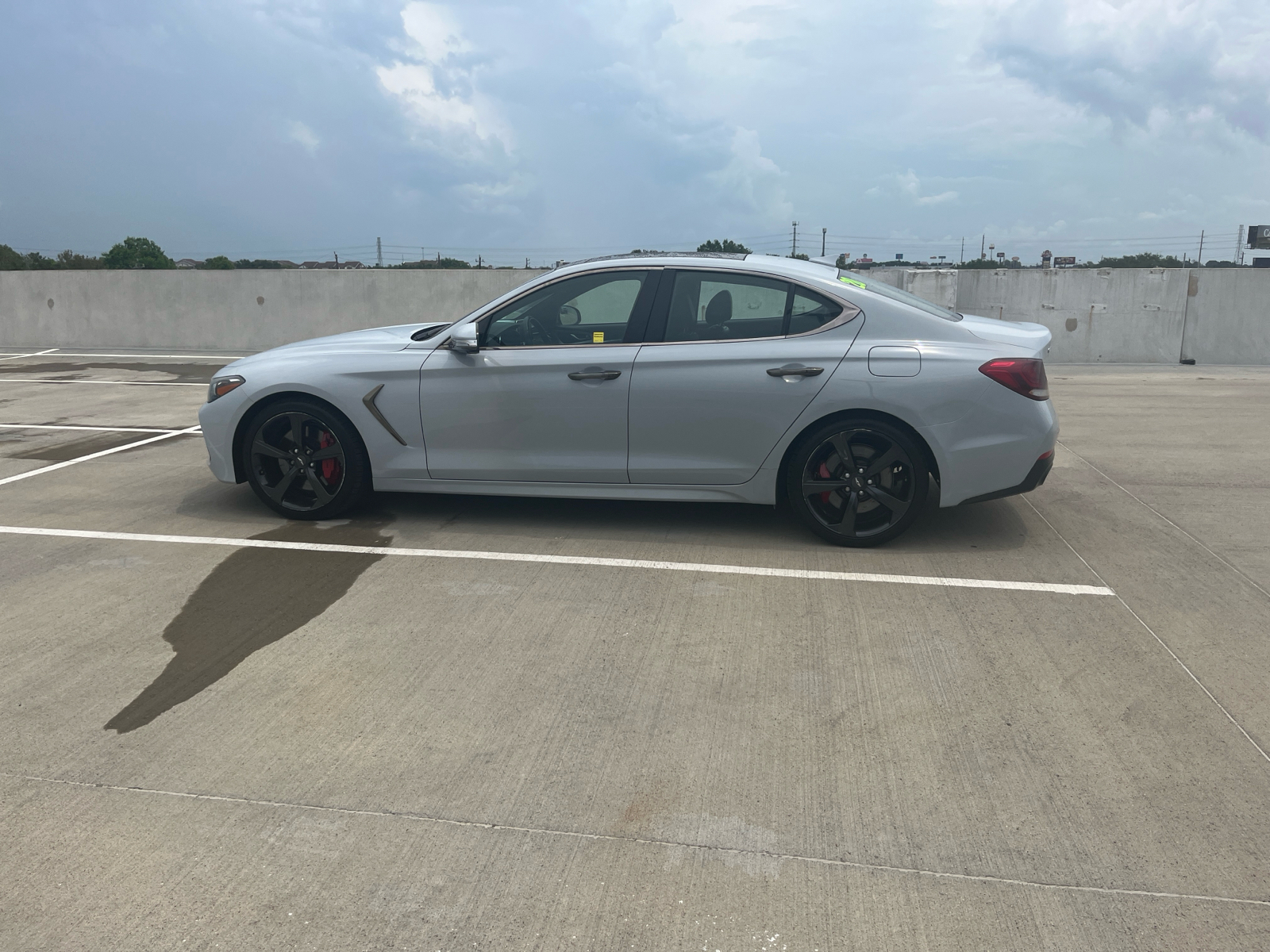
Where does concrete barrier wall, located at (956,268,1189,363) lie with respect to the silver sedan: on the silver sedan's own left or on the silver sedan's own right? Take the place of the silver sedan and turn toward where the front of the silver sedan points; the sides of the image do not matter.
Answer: on the silver sedan's own right

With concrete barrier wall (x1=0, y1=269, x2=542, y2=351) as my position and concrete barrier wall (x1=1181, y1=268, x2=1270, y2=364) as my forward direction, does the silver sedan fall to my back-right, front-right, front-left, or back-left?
front-right

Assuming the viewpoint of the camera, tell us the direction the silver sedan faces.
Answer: facing to the left of the viewer

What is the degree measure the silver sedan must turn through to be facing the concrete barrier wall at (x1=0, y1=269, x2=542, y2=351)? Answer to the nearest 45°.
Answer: approximately 45° to its right

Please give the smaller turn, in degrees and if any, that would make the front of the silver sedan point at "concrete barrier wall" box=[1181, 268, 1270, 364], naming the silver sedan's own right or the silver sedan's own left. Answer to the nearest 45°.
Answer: approximately 135° to the silver sedan's own right

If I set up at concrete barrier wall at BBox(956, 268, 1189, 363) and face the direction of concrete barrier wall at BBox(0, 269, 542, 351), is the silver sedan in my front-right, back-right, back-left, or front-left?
front-left

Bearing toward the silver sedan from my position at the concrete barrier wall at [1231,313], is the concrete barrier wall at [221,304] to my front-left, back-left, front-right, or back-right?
front-right

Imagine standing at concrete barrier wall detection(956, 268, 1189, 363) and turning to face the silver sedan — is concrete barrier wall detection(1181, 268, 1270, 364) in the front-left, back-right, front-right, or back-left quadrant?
back-left
